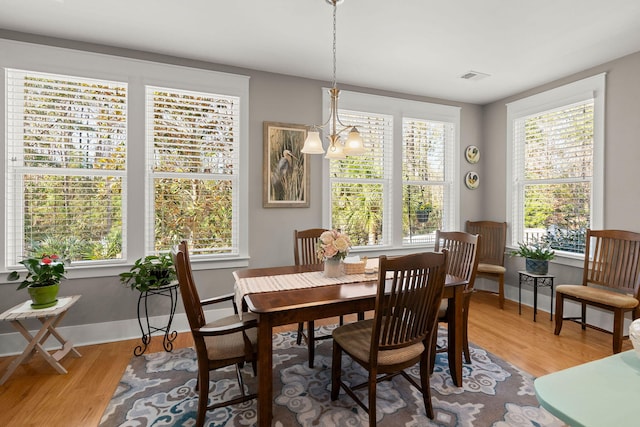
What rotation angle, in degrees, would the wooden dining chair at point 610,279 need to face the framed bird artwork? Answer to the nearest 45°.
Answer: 0° — it already faces it

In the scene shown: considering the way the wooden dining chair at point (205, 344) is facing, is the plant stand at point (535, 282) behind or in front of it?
in front

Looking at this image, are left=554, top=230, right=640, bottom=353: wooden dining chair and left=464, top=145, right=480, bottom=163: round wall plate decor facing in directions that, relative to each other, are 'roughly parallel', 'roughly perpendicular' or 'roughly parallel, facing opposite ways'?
roughly perpendicular

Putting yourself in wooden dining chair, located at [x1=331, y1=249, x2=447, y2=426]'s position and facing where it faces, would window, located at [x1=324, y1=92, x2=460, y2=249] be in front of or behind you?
in front

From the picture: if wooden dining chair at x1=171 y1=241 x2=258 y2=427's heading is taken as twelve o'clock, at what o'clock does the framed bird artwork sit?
The framed bird artwork is roughly at 10 o'clock from the wooden dining chair.

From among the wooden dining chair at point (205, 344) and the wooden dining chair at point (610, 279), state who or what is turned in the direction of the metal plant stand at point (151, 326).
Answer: the wooden dining chair at point (610, 279)

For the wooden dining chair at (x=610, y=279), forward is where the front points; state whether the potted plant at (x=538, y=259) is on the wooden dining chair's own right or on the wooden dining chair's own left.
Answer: on the wooden dining chair's own right

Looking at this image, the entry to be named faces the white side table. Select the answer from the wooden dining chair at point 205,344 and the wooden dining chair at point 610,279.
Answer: the wooden dining chair at point 610,279

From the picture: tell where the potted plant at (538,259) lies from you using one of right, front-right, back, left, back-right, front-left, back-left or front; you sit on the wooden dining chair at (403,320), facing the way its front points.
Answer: right

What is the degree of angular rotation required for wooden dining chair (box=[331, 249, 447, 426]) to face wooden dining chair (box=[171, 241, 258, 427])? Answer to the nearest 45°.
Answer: approximately 45° to its left

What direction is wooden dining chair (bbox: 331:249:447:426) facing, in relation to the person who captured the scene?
facing away from the viewer and to the left of the viewer

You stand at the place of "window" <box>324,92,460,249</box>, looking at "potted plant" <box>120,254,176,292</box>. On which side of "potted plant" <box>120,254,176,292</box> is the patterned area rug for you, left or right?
left

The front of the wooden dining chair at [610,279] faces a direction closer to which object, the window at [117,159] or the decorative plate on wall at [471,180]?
the window

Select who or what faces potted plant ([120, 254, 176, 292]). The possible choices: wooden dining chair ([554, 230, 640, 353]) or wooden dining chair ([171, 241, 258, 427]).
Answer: wooden dining chair ([554, 230, 640, 353])

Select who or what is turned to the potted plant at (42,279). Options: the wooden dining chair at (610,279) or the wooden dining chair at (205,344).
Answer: the wooden dining chair at (610,279)

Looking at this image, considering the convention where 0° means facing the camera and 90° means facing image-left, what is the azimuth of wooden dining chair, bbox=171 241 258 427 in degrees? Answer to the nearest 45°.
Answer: approximately 270°
